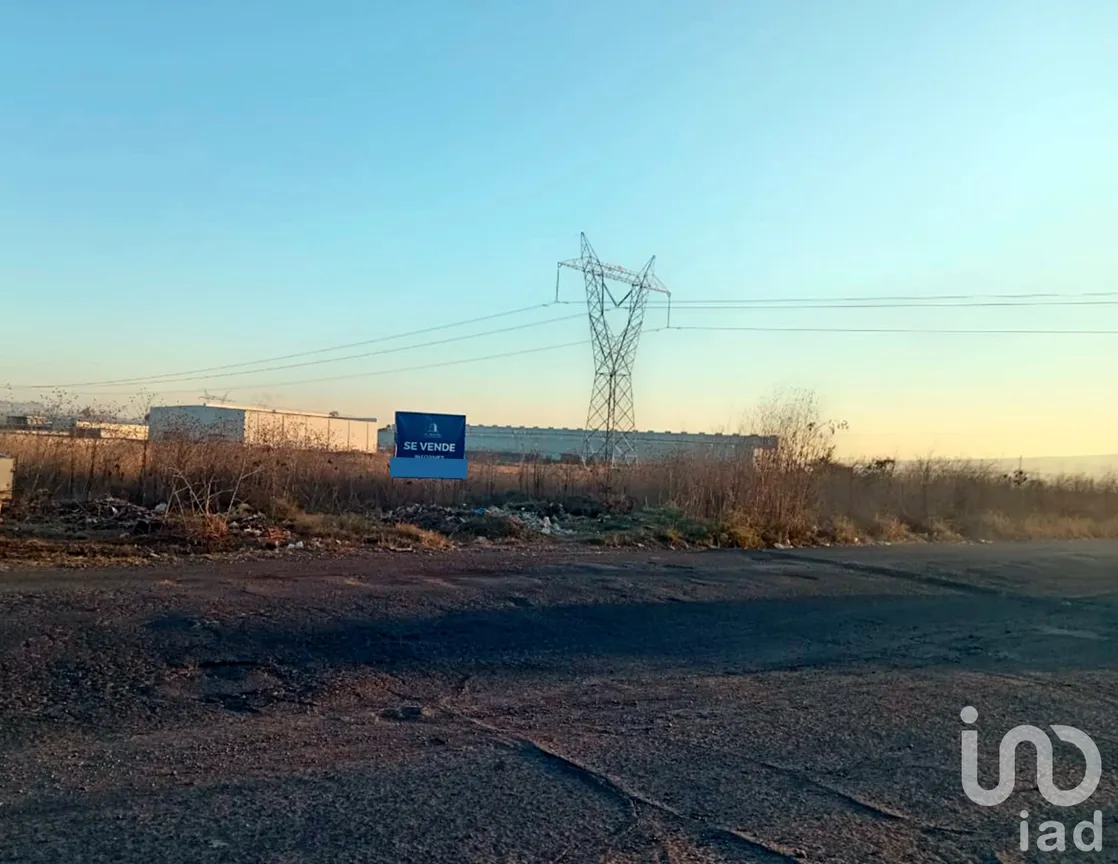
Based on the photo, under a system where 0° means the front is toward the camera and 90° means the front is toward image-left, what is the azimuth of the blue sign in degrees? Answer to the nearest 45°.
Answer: approximately 0°

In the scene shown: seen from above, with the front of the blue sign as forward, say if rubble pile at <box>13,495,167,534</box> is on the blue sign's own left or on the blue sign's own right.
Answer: on the blue sign's own right

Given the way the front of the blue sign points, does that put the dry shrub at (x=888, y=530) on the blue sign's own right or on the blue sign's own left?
on the blue sign's own left
